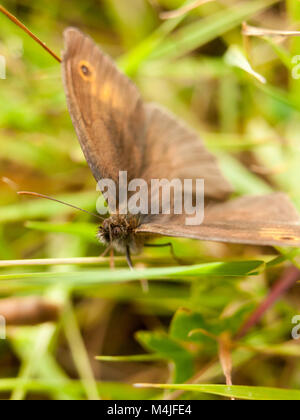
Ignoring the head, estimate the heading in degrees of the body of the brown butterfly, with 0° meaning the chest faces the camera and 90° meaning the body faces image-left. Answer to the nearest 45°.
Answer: approximately 45°
